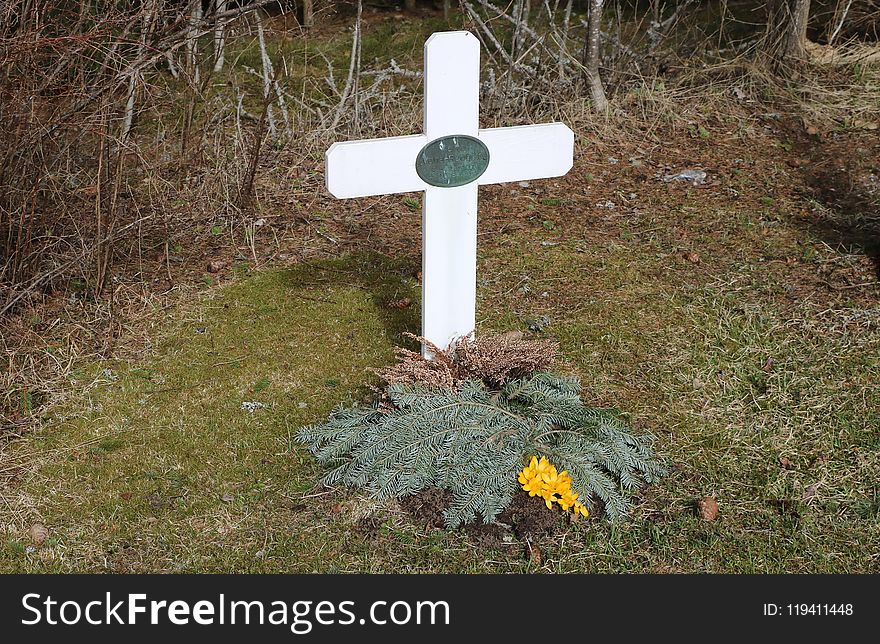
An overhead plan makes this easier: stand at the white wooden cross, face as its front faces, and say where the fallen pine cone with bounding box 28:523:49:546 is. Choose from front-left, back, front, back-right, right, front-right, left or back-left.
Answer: front-right

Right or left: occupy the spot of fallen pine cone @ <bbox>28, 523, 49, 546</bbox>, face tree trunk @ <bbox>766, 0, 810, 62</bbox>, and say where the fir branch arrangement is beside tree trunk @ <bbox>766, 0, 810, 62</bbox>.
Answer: right

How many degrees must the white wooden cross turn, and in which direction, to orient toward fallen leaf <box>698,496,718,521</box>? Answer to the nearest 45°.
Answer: approximately 45° to its left

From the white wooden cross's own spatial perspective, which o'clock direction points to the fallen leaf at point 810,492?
The fallen leaf is roughly at 10 o'clock from the white wooden cross.

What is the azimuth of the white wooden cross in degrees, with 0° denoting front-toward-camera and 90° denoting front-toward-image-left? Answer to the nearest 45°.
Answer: approximately 0°

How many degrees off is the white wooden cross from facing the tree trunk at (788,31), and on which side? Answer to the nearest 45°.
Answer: approximately 135° to its left

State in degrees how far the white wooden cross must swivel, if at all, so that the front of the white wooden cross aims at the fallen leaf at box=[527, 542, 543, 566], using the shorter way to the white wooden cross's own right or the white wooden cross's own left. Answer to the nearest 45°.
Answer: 0° — it already faces it
